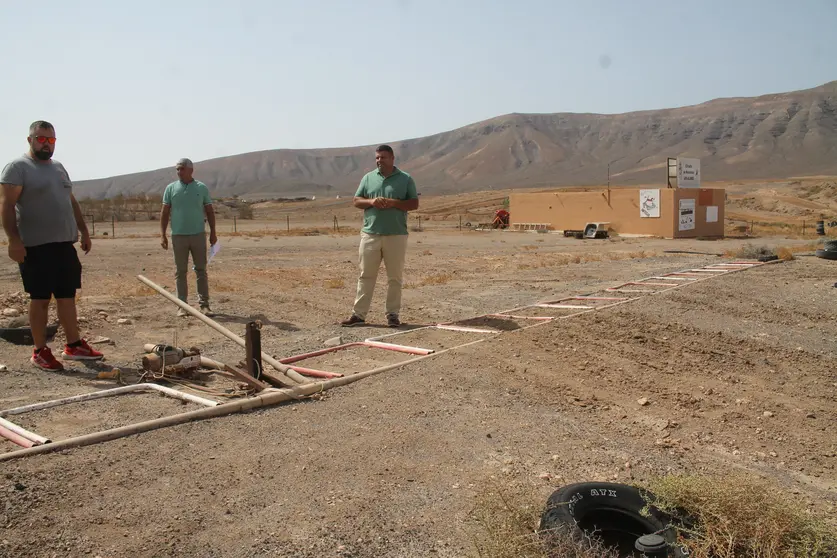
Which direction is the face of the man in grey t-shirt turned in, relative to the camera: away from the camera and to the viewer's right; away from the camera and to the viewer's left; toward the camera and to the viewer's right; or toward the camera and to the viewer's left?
toward the camera and to the viewer's right

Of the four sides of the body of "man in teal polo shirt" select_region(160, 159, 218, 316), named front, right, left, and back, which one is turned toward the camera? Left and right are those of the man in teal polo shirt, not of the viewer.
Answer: front

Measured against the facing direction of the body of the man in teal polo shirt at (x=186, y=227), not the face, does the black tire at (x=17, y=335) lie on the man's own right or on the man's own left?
on the man's own right

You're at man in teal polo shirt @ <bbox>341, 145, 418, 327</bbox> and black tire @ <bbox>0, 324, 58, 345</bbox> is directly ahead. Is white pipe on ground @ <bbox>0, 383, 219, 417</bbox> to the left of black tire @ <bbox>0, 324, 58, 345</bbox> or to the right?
left

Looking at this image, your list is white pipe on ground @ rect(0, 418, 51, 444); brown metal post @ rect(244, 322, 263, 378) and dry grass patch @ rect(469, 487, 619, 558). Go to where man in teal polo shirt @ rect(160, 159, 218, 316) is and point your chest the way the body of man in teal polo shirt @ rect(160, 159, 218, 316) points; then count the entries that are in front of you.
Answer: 3

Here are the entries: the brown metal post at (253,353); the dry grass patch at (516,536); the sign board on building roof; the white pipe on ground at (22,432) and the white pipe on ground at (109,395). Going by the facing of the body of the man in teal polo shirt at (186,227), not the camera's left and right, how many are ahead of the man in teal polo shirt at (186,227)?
4

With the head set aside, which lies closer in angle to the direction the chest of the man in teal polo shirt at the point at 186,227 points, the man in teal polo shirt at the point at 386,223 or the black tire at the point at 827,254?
the man in teal polo shirt

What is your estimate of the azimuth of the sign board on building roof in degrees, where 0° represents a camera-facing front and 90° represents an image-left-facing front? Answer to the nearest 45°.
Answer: approximately 0°

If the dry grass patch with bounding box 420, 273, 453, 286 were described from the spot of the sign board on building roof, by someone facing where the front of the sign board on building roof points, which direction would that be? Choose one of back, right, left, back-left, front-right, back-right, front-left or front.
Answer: front

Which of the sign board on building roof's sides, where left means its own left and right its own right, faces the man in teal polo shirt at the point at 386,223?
front

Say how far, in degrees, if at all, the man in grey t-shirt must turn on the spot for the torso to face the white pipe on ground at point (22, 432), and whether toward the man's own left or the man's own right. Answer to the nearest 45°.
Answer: approximately 45° to the man's own right

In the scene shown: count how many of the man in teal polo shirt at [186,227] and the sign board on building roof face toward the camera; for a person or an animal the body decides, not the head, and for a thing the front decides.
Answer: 2

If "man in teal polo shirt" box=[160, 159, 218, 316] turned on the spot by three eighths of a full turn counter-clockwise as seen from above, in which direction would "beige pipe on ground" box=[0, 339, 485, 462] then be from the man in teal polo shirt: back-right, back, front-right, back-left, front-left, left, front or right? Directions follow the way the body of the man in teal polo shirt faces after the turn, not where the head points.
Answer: back-right

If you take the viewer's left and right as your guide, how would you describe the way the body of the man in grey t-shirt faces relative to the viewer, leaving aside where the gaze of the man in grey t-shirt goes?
facing the viewer and to the right of the viewer

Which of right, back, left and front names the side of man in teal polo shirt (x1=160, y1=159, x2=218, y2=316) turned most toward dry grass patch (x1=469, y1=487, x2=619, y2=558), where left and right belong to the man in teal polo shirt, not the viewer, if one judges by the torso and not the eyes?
front
